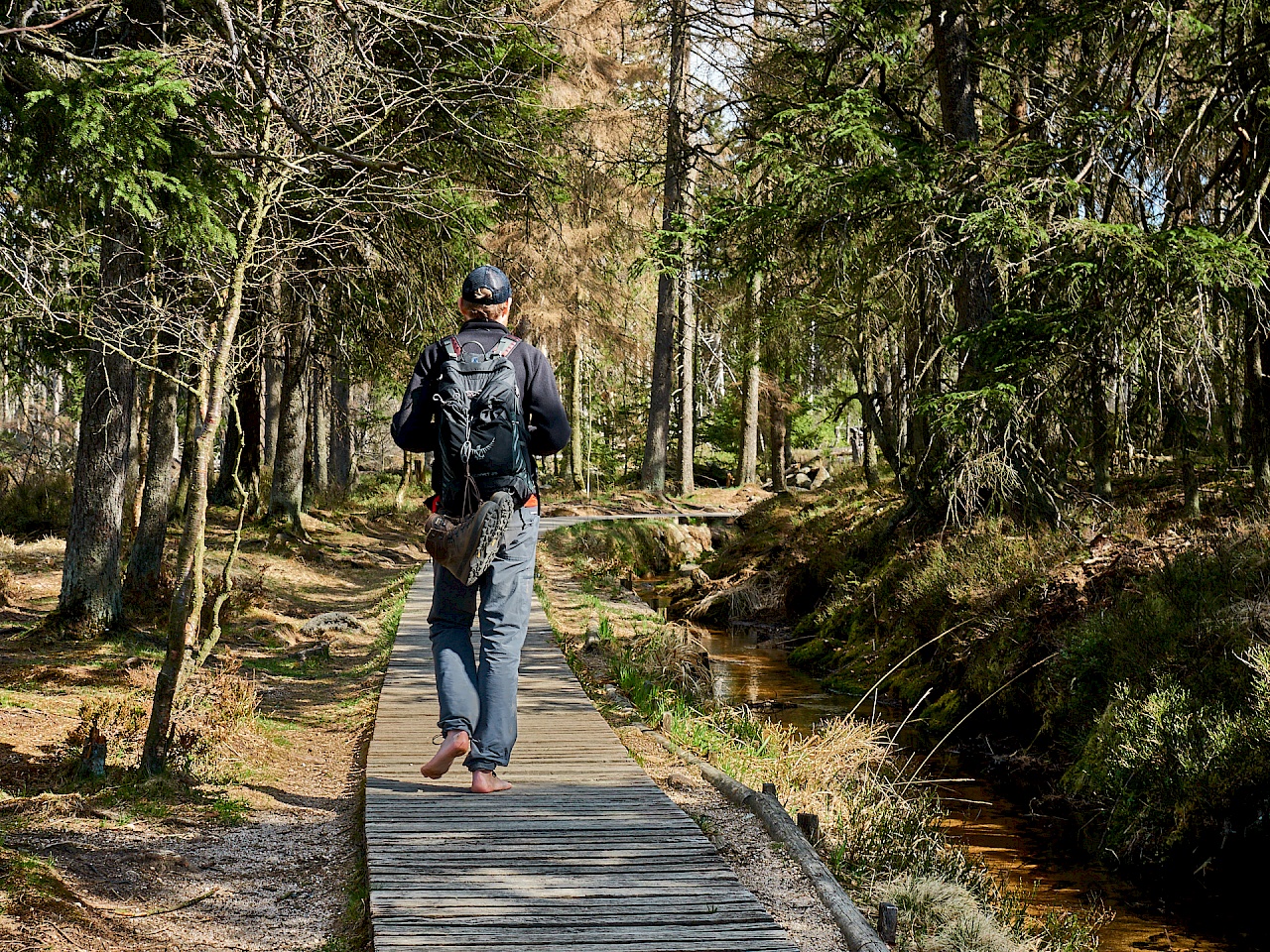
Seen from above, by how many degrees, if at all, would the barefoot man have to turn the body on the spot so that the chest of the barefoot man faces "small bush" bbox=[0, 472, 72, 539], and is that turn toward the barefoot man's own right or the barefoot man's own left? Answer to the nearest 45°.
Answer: approximately 45° to the barefoot man's own left

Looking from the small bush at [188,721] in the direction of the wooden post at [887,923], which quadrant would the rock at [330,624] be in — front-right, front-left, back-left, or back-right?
back-left

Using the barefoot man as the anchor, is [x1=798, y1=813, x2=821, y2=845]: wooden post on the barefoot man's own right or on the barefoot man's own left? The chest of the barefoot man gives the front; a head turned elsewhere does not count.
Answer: on the barefoot man's own right

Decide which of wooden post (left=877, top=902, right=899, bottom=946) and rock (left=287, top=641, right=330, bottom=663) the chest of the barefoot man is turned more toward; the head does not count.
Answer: the rock

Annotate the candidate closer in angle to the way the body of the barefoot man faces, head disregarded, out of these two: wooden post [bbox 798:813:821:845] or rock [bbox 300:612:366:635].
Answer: the rock

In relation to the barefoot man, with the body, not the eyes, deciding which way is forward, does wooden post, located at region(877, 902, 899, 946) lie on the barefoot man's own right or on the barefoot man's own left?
on the barefoot man's own right

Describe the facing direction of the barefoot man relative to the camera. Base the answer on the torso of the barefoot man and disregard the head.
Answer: away from the camera

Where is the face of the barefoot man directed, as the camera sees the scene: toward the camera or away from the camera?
away from the camera
